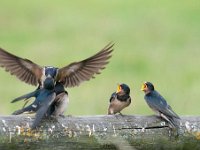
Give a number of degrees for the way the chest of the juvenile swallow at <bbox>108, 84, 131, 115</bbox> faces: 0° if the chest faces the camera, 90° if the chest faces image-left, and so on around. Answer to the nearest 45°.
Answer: approximately 45°

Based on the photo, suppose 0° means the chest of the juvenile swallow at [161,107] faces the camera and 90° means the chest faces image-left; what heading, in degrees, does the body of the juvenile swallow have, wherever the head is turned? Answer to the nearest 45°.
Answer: approximately 90°

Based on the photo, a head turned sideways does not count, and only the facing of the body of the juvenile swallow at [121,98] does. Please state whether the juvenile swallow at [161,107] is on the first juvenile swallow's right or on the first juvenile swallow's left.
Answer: on the first juvenile swallow's left

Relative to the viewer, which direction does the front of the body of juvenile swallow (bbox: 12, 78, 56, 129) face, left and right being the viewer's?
facing away from the viewer and to the right of the viewer

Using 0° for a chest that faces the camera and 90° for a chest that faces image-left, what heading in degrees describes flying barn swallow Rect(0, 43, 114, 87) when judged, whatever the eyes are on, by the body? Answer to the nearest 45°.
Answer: approximately 0°
